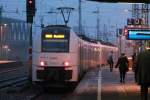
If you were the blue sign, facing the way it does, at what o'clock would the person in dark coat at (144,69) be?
The person in dark coat is roughly at 12 o'clock from the blue sign.

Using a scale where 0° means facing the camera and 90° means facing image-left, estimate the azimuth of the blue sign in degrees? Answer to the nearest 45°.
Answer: approximately 0°
